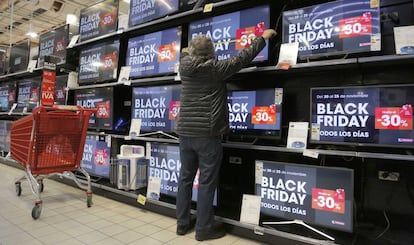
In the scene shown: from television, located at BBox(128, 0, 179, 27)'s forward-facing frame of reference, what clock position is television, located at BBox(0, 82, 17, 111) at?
television, located at BBox(0, 82, 17, 111) is roughly at 3 o'clock from television, located at BBox(128, 0, 179, 27).

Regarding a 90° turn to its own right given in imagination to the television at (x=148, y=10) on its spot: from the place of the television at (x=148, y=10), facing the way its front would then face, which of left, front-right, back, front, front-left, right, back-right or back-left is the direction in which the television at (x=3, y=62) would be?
front

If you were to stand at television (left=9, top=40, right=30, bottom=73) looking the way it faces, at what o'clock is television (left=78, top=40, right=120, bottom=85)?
television (left=78, top=40, right=120, bottom=85) is roughly at 10 o'clock from television (left=9, top=40, right=30, bottom=73).

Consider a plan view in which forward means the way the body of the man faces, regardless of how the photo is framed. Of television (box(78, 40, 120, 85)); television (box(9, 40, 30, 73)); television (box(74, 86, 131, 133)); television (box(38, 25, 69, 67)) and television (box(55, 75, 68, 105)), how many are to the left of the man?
5

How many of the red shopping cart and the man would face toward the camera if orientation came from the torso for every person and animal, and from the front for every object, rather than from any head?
0

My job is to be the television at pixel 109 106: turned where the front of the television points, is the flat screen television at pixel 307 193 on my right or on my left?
on my left

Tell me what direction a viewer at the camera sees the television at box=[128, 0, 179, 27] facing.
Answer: facing the viewer and to the left of the viewer

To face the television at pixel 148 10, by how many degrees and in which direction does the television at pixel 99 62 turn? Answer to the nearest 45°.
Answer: approximately 90° to its left

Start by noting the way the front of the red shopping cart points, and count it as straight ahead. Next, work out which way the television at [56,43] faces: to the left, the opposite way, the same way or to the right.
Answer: to the left

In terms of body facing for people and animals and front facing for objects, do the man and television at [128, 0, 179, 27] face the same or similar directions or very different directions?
very different directions

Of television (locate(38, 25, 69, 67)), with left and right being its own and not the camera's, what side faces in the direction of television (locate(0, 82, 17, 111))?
right
